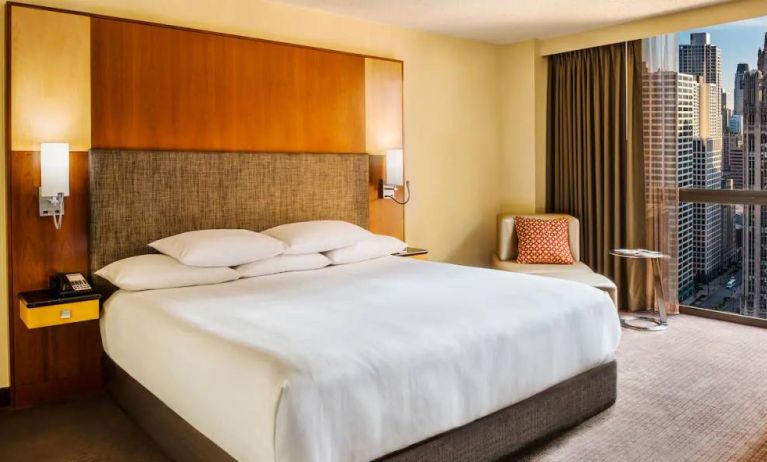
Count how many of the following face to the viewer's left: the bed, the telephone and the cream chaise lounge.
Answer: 0

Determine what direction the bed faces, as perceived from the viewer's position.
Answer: facing the viewer and to the right of the viewer

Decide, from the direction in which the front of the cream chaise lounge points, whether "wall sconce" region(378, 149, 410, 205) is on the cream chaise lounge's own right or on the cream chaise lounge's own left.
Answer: on the cream chaise lounge's own right

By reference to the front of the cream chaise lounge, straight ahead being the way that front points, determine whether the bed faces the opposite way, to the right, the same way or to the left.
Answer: the same way

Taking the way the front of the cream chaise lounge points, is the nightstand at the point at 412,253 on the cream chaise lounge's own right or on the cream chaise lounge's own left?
on the cream chaise lounge's own right

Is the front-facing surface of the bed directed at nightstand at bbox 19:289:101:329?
no

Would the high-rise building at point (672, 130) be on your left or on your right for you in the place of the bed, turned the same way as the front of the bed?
on your left

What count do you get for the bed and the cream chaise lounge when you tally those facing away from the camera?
0

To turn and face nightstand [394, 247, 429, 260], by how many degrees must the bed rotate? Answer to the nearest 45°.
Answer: approximately 135° to its left
